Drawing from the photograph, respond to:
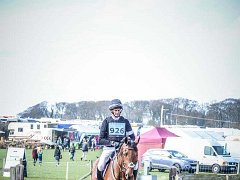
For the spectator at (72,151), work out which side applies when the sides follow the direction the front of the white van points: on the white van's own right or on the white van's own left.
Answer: on the white van's own right

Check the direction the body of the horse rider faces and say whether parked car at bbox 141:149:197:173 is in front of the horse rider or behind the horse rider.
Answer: behind

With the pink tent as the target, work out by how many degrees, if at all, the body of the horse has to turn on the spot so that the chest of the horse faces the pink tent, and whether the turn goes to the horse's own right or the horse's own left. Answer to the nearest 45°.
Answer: approximately 135° to the horse's own left

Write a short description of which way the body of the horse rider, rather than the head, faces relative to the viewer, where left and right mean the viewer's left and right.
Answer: facing the viewer

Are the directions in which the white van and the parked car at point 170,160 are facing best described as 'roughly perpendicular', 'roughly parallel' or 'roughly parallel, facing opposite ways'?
roughly parallel

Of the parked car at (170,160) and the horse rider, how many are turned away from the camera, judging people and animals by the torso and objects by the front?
0

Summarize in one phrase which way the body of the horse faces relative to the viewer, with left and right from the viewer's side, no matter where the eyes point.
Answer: facing the viewer and to the right of the viewer

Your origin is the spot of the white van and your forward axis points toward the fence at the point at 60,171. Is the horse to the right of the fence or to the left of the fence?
left
